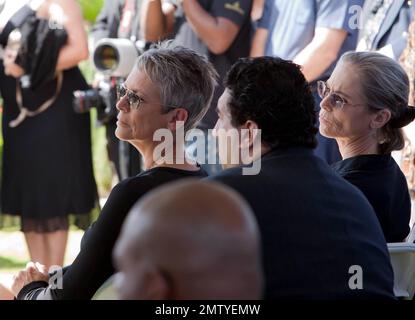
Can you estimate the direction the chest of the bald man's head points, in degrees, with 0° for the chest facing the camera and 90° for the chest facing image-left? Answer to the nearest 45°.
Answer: approximately 135°

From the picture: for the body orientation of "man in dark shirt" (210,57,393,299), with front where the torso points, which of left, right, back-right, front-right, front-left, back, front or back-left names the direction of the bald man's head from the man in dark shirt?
back-left

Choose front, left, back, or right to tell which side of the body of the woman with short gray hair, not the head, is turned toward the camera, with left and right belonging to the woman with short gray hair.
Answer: left

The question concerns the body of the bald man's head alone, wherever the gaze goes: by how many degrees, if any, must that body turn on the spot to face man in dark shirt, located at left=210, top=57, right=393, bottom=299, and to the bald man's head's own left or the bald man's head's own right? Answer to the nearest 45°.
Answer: approximately 45° to the bald man's head's own right
